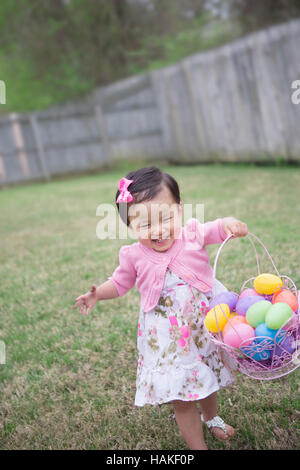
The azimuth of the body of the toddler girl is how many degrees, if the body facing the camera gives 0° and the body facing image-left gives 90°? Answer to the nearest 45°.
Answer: approximately 0°
